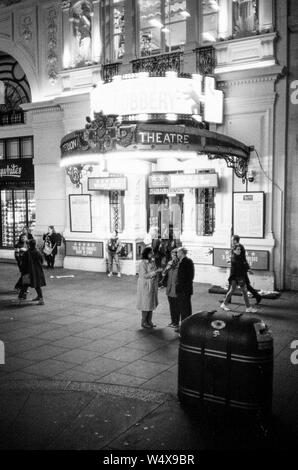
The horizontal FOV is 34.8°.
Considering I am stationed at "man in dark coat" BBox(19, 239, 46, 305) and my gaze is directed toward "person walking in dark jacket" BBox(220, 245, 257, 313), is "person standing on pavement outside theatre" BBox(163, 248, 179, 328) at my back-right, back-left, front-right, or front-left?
front-right

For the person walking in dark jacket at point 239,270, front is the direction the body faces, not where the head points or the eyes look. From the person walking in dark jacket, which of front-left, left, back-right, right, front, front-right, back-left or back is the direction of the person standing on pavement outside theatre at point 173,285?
back-right

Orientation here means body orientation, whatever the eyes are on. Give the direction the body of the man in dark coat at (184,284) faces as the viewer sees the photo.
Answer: to the viewer's left

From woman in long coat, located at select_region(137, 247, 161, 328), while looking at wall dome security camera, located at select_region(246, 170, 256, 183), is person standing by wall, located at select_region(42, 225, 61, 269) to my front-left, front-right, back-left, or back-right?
front-left

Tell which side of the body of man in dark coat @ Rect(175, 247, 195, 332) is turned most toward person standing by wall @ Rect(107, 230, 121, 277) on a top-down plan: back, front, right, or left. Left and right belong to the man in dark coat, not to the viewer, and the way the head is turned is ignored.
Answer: right

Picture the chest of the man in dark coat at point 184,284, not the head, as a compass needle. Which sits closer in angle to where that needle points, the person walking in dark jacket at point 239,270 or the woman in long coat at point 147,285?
the woman in long coat

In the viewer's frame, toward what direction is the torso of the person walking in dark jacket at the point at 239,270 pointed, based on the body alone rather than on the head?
to the viewer's right

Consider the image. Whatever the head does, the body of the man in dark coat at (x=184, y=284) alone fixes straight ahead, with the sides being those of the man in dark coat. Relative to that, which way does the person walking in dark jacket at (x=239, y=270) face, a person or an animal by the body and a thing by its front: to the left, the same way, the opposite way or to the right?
the opposite way

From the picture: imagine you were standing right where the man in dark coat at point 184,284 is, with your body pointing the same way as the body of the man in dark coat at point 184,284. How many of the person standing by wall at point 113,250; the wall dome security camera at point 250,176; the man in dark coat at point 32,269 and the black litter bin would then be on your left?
1

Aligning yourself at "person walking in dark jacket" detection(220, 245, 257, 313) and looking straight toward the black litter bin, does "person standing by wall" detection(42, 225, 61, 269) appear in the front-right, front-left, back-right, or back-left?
back-right
